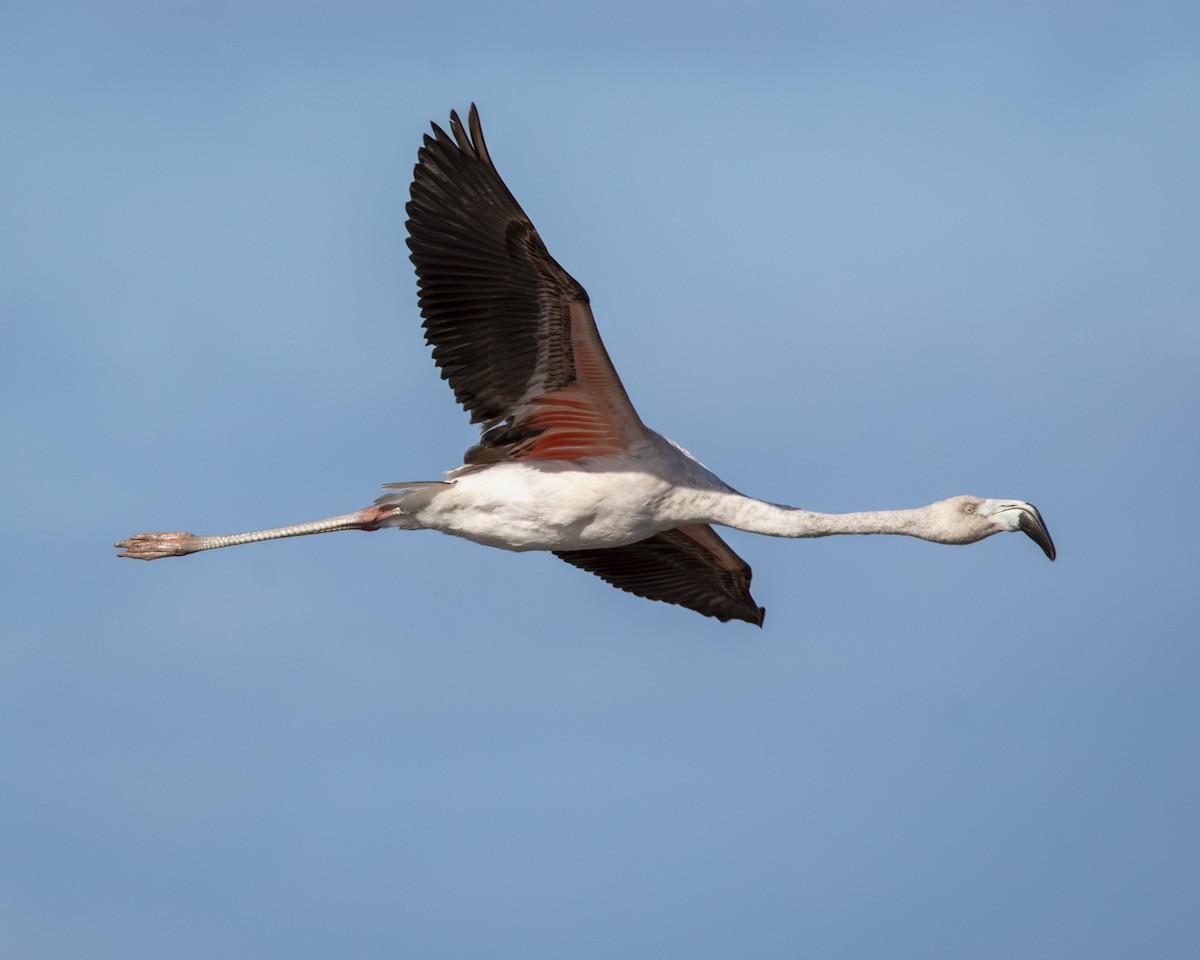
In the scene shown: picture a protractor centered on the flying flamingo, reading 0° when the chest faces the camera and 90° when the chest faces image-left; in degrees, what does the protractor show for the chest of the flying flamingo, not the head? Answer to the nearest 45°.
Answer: approximately 270°
